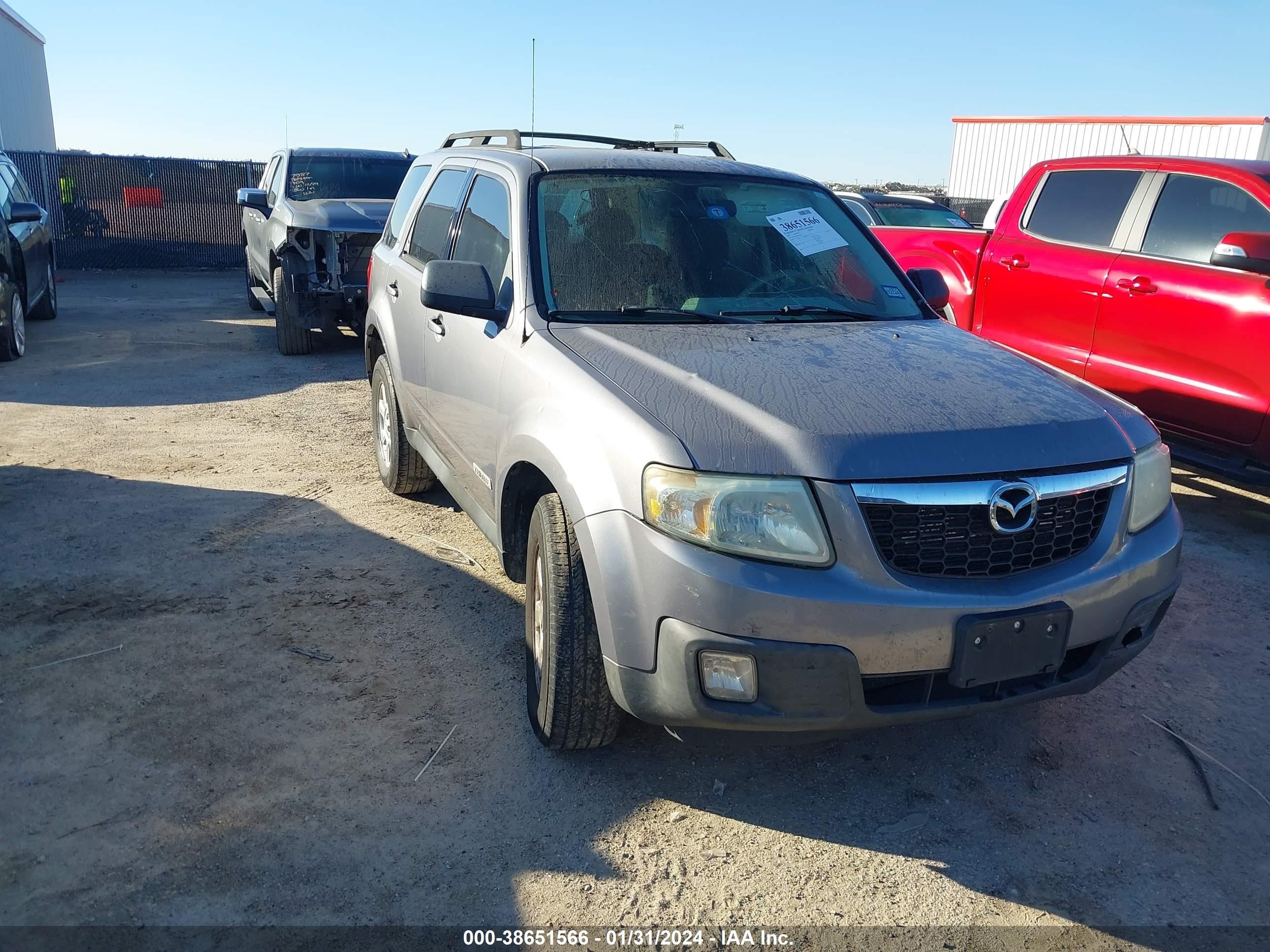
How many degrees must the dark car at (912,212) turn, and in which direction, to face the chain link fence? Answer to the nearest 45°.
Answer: approximately 135° to its right

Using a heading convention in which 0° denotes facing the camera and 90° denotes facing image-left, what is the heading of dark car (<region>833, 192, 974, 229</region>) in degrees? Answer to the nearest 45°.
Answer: approximately 315°

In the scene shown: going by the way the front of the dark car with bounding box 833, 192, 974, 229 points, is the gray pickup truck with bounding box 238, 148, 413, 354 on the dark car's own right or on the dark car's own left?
on the dark car's own right

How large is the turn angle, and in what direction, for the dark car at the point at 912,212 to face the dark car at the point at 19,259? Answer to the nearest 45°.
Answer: approximately 90° to its right

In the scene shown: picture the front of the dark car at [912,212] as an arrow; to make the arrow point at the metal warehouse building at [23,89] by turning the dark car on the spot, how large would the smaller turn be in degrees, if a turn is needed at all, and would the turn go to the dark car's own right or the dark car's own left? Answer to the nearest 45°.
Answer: approximately 135° to the dark car's own right
